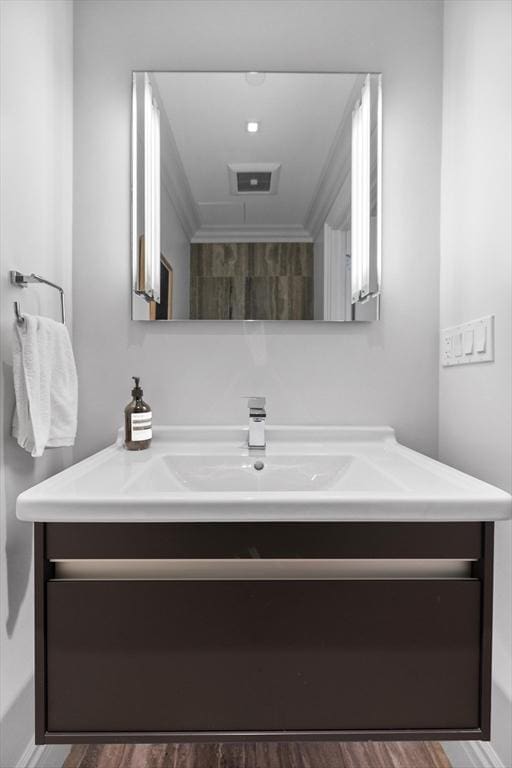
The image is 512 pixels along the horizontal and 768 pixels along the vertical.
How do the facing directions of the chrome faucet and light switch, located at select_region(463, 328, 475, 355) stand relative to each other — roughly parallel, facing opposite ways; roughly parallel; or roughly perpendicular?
roughly perpendicular

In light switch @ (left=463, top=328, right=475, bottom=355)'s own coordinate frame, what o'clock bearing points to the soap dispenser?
The soap dispenser is roughly at 1 o'clock from the light switch.

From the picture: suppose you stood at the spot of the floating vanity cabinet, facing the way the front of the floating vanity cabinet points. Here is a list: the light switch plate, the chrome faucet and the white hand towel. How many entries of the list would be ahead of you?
0

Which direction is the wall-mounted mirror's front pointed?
toward the camera

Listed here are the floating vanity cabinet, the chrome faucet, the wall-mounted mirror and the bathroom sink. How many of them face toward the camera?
4

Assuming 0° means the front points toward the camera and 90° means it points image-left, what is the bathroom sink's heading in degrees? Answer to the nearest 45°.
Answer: approximately 0°

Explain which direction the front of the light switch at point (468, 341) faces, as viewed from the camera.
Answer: facing the viewer and to the left of the viewer

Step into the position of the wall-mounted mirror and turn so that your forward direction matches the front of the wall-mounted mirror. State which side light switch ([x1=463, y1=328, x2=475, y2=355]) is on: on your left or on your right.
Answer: on your left

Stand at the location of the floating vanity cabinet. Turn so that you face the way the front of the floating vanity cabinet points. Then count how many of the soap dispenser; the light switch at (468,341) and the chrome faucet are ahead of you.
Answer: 0

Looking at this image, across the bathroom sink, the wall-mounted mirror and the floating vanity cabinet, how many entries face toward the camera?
3

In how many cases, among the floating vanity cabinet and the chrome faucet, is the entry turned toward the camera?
2

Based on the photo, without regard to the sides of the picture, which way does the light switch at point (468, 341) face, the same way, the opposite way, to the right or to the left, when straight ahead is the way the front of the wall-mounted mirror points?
to the right

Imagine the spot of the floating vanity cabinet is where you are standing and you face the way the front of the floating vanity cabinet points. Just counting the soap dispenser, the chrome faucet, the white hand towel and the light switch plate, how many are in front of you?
0

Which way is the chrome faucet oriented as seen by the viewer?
toward the camera

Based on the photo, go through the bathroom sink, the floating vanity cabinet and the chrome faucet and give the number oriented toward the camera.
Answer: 3

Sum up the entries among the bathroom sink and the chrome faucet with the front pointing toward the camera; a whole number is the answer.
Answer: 2

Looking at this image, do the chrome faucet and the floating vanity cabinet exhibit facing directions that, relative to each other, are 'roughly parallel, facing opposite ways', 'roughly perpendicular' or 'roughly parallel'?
roughly parallel
